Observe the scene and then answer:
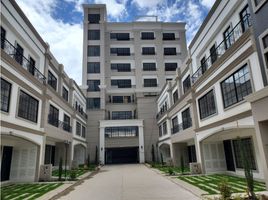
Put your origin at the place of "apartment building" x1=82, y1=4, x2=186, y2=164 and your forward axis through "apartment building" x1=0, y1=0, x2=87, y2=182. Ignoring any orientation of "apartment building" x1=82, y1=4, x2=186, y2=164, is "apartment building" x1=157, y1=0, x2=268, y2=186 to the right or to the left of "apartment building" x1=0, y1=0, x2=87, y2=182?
left

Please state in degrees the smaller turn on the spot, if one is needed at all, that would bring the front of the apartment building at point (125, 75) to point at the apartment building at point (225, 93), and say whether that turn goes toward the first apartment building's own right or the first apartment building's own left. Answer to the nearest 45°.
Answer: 0° — it already faces it

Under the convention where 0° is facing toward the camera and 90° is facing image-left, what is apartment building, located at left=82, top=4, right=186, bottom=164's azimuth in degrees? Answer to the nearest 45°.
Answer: approximately 0°

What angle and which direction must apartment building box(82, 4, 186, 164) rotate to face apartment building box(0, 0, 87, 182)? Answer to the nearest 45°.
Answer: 0° — it already faces it
